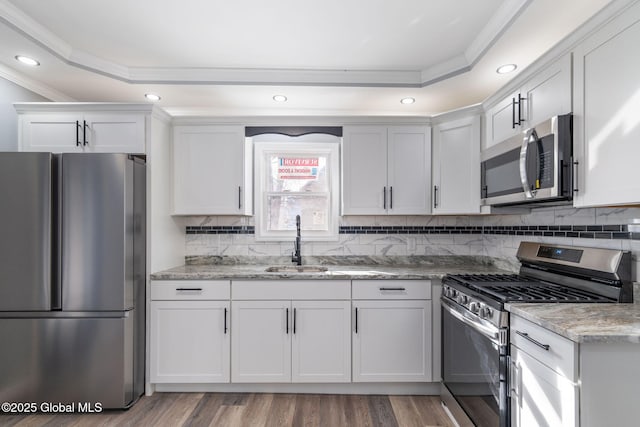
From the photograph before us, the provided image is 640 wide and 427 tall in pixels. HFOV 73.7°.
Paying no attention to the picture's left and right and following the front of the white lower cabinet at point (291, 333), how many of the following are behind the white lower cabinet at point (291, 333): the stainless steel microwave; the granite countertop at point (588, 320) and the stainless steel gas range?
0

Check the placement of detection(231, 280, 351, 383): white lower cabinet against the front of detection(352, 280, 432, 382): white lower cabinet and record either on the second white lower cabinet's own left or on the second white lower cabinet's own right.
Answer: on the second white lower cabinet's own right

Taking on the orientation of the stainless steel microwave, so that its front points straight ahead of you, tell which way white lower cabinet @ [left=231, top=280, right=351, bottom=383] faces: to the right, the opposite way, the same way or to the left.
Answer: to the left

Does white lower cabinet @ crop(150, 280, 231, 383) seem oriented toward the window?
no

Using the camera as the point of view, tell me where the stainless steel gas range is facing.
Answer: facing the viewer and to the left of the viewer

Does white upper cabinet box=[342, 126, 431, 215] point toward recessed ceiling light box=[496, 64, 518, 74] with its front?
no

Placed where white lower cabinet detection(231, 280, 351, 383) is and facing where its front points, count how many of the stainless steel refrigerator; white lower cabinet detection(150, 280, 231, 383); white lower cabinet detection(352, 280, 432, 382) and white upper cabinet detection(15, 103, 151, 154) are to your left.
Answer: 1

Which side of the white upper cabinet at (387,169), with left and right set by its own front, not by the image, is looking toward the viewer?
front

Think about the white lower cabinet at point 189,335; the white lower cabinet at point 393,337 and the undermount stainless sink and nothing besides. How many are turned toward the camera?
3

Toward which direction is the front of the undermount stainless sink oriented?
toward the camera

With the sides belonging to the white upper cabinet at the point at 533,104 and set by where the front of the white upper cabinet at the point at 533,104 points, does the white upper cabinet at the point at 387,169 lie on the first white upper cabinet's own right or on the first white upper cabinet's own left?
on the first white upper cabinet's own right

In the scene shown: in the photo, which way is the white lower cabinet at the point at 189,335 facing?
toward the camera

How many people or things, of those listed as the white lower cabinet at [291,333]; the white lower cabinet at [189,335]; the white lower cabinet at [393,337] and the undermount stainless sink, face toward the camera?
4
